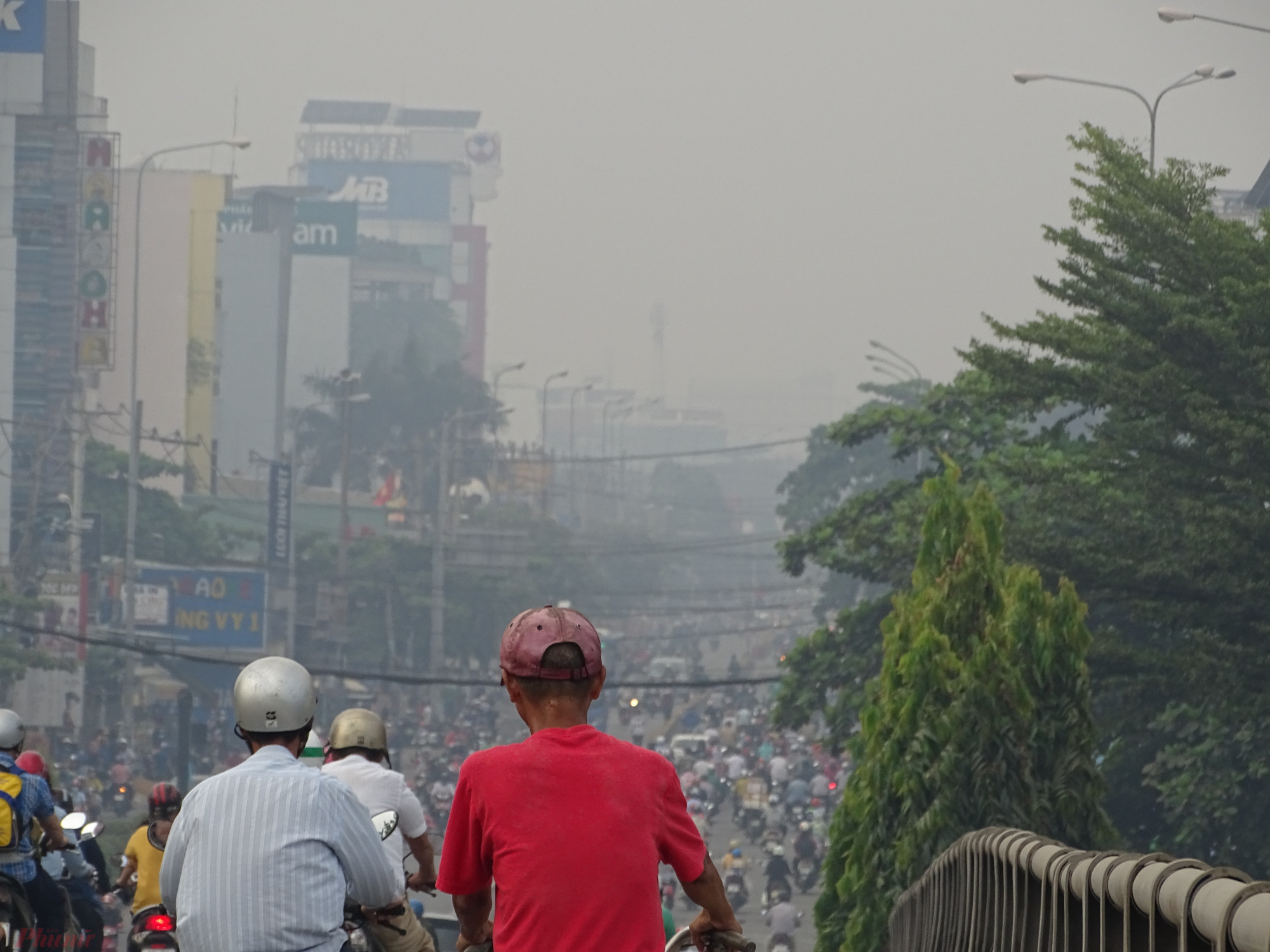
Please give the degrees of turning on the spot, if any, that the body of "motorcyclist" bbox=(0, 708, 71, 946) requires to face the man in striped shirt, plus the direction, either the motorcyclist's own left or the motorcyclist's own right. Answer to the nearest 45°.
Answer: approximately 135° to the motorcyclist's own right

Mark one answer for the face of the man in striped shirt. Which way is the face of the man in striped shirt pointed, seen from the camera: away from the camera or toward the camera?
away from the camera

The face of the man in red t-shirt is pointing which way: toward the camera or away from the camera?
away from the camera

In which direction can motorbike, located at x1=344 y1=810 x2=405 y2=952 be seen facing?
away from the camera

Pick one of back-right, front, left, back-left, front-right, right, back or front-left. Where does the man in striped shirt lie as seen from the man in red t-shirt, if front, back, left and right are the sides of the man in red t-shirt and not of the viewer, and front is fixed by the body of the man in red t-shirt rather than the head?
front-left

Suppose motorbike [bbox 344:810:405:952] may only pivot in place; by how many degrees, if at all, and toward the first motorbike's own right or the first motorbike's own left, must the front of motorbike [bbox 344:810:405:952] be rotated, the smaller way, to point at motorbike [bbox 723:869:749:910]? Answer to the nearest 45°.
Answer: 0° — it already faces it

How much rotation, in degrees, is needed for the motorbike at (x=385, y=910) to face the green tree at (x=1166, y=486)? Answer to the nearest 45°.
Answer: approximately 45° to its right

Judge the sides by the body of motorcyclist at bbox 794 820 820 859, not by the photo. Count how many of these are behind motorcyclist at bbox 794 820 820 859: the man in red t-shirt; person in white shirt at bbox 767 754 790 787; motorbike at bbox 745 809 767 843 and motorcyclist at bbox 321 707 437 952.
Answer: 2

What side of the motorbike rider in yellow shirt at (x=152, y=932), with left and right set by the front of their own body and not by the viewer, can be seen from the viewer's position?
back

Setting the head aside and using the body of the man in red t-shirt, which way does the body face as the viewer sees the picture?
away from the camera

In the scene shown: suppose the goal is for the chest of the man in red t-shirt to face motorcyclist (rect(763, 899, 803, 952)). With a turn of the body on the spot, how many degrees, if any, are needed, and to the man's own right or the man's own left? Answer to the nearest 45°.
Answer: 0° — they already face them

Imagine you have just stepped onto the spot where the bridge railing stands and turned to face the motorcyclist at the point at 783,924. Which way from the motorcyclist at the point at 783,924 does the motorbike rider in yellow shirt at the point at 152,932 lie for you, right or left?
left

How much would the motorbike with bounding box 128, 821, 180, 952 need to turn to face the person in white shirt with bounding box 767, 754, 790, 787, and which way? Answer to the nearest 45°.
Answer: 0° — it already faces them
